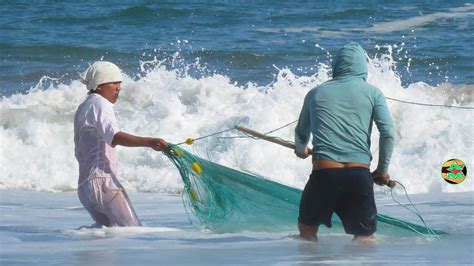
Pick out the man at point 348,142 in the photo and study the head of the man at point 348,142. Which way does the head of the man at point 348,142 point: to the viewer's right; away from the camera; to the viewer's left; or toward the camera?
away from the camera

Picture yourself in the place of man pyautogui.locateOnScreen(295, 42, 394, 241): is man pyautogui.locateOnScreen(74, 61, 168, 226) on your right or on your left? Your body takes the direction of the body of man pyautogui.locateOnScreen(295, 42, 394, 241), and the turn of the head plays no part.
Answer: on your left

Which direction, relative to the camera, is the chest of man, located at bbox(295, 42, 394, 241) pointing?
away from the camera

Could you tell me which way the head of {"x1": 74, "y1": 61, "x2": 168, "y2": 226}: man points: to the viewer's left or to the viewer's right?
to the viewer's right
